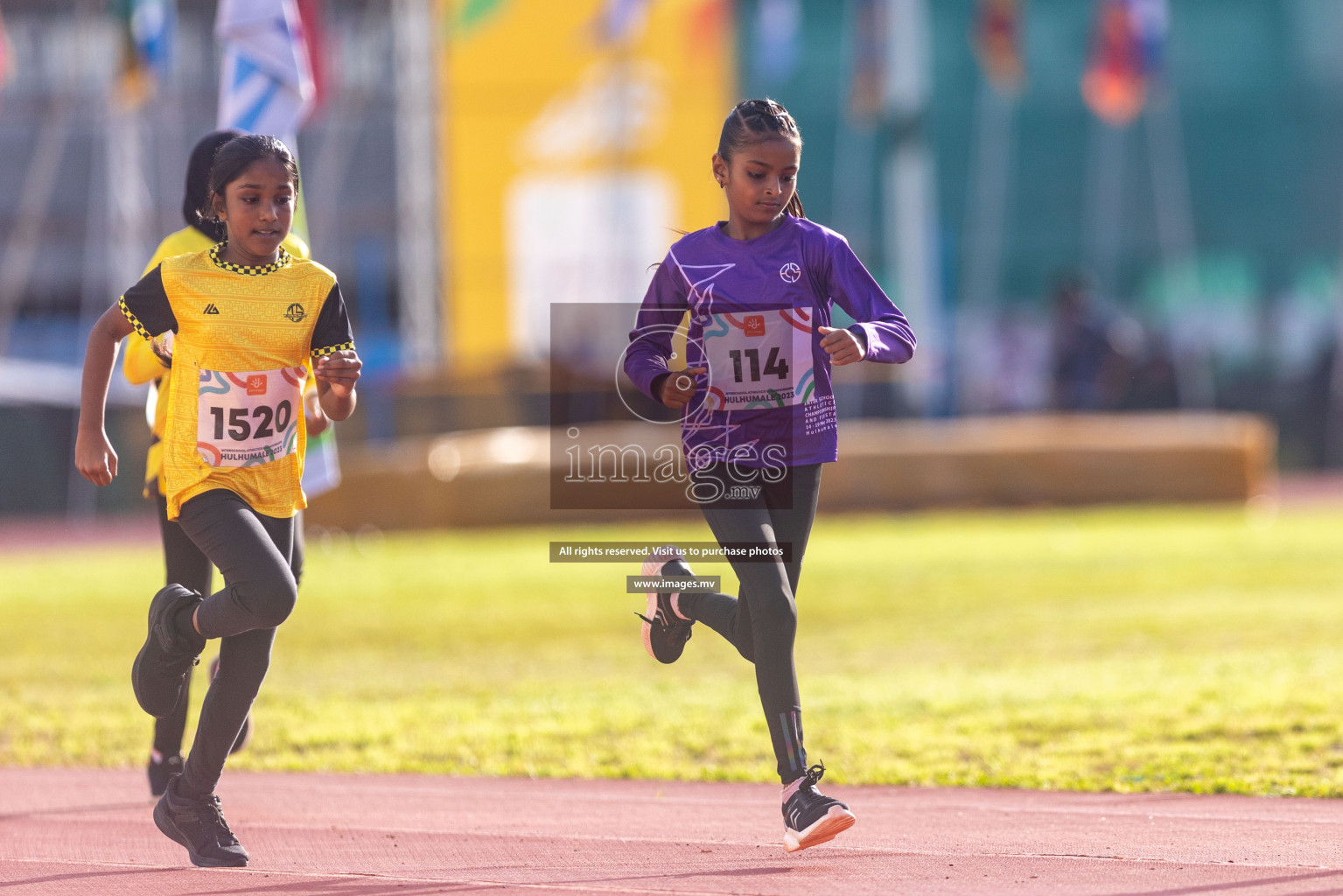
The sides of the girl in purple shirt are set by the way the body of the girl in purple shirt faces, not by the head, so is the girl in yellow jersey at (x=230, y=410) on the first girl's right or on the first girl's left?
on the first girl's right

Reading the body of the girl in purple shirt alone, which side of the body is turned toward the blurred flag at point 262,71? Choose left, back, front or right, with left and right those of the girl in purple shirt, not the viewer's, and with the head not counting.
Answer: back

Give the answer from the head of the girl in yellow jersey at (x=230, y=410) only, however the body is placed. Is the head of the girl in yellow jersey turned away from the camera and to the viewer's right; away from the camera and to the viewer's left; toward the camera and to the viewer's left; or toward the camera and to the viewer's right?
toward the camera and to the viewer's right

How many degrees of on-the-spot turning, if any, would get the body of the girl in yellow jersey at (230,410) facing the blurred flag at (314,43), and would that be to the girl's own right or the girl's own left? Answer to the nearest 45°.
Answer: approximately 135° to the girl's own left

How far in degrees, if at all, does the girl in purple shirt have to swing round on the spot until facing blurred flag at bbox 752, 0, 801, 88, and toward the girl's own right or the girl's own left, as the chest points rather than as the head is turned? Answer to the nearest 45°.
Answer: approximately 135° to the girl's own left

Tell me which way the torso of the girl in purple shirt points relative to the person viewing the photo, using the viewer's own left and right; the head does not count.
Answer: facing the viewer and to the right of the viewer

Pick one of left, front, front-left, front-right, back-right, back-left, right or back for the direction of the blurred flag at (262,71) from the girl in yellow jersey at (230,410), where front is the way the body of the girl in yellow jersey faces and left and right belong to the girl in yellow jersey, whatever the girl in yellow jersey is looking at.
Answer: back-left

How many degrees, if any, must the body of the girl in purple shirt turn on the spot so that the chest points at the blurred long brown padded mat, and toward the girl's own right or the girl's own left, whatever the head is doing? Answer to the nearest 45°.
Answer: approximately 135° to the girl's own left

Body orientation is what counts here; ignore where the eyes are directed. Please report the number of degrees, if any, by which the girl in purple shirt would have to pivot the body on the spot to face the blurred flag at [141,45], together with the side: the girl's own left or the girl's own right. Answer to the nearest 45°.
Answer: approximately 180°

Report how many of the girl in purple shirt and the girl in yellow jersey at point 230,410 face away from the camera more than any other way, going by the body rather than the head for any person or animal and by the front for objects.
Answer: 0

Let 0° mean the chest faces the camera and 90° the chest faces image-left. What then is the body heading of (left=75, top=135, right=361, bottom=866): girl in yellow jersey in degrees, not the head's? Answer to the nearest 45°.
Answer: approximately 315°

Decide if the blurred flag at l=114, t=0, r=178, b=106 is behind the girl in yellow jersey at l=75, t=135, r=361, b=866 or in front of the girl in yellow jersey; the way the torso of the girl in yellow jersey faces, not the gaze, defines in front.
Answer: behind

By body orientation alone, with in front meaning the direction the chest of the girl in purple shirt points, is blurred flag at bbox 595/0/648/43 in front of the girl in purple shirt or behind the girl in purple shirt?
behind
